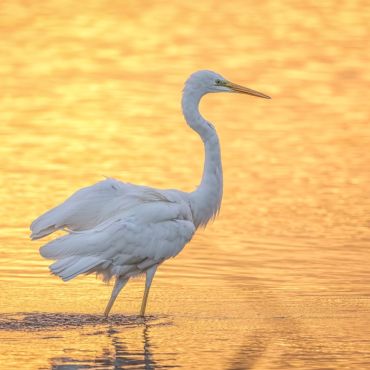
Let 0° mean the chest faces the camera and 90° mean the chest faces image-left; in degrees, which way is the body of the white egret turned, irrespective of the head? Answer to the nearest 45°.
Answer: approximately 270°
